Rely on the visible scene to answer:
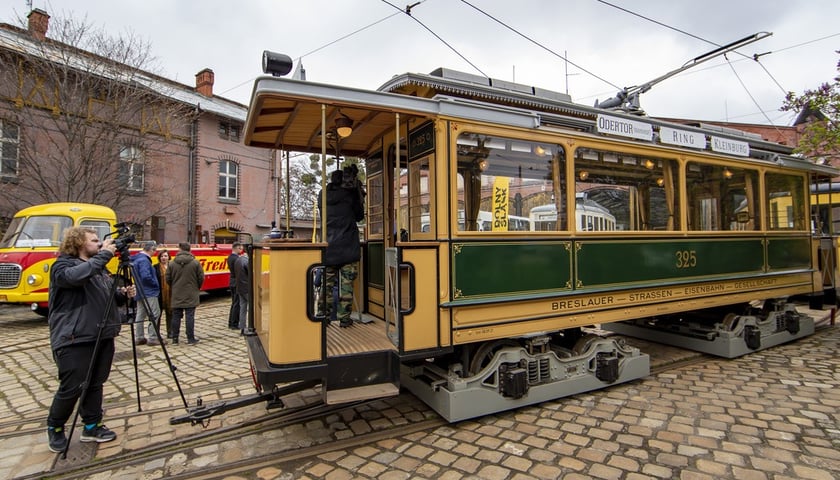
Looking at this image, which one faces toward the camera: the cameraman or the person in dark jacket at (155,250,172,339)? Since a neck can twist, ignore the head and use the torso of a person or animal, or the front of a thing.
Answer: the person in dark jacket

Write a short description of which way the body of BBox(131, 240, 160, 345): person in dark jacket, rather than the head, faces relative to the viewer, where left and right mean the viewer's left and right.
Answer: facing to the right of the viewer

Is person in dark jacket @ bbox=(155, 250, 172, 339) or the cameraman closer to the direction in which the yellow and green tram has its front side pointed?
the cameraman

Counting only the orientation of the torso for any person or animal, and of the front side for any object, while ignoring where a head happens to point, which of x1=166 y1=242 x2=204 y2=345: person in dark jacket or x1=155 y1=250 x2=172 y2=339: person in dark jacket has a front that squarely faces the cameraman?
x1=155 y1=250 x2=172 y2=339: person in dark jacket

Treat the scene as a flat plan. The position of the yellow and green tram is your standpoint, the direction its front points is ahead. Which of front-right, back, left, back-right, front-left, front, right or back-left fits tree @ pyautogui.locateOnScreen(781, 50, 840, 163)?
back

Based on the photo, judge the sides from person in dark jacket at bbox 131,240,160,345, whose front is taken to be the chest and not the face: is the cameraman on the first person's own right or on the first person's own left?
on the first person's own right

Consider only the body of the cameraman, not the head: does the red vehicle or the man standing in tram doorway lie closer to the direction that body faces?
the man standing in tram doorway

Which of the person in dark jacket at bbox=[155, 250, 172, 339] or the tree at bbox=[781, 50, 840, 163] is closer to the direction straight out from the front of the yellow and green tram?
the person in dark jacket

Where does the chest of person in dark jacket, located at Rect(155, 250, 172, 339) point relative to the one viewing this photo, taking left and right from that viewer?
facing the viewer
